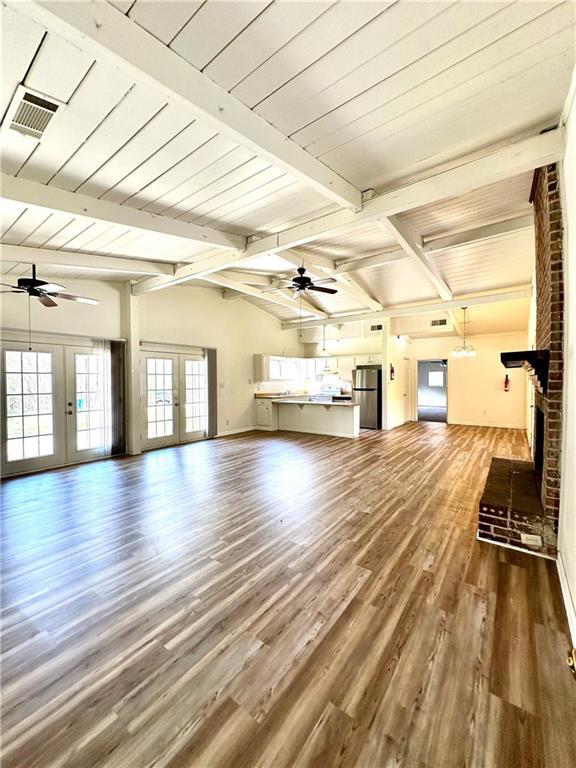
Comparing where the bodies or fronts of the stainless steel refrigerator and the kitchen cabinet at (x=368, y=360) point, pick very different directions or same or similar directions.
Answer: same or similar directions

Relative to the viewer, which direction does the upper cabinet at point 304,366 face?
toward the camera

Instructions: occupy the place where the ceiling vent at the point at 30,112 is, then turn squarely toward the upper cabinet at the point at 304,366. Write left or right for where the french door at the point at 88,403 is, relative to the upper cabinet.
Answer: left

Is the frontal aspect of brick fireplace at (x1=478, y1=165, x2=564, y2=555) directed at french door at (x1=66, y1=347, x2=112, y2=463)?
yes

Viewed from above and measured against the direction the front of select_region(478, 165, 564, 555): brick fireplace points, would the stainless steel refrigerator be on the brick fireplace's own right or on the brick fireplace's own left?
on the brick fireplace's own right

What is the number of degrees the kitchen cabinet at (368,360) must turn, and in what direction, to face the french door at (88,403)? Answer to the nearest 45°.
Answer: approximately 45° to its right

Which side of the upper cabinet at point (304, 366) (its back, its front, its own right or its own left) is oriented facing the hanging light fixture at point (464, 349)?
left

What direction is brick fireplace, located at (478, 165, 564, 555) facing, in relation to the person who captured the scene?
facing to the left of the viewer

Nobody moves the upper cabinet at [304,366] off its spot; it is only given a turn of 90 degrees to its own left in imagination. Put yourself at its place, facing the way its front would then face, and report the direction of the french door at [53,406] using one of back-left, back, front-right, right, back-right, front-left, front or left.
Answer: back-right

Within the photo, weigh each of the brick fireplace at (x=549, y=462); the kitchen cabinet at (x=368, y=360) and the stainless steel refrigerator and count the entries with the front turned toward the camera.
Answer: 2

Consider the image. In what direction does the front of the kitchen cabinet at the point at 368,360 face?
toward the camera

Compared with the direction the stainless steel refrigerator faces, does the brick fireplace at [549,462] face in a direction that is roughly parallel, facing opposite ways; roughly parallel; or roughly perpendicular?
roughly perpendicular

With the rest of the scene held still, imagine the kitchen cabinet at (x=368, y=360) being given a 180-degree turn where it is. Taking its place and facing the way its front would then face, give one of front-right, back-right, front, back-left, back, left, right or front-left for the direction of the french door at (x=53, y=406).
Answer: back-left

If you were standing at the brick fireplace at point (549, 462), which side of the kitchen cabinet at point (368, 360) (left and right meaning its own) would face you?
front

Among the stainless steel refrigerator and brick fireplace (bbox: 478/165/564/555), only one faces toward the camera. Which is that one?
the stainless steel refrigerator

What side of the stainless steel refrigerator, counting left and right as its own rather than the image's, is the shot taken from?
front

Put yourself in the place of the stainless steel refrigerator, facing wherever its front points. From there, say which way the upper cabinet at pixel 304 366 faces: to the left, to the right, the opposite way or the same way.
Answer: the same way
